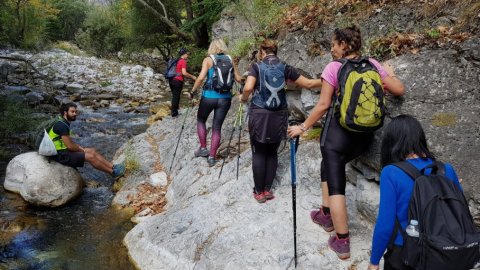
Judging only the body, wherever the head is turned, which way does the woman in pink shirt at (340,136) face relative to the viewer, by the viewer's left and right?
facing away from the viewer and to the left of the viewer

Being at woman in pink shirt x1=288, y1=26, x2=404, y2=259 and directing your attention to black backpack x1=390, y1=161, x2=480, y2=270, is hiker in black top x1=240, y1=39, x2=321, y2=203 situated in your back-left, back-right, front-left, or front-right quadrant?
back-right

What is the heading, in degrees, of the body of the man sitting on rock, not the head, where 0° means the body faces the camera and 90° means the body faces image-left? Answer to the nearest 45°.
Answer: approximately 270°

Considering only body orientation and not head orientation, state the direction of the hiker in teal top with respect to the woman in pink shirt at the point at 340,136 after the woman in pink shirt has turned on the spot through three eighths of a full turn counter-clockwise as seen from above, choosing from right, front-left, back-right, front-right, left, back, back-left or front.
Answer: back-right

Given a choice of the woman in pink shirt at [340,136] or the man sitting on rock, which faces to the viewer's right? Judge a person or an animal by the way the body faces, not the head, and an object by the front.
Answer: the man sitting on rock

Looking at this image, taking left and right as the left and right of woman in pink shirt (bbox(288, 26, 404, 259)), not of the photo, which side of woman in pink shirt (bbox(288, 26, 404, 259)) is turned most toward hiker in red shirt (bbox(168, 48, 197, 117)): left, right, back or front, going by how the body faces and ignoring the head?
front

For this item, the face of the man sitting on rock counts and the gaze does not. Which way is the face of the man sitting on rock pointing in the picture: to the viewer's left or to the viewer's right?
to the viewer's right

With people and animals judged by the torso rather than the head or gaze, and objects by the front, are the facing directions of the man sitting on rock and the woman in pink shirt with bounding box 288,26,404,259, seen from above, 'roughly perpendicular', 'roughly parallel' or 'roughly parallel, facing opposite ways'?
roughly perpendicular

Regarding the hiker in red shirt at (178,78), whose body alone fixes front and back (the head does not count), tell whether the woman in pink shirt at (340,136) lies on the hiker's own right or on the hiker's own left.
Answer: on the hiker's own right
